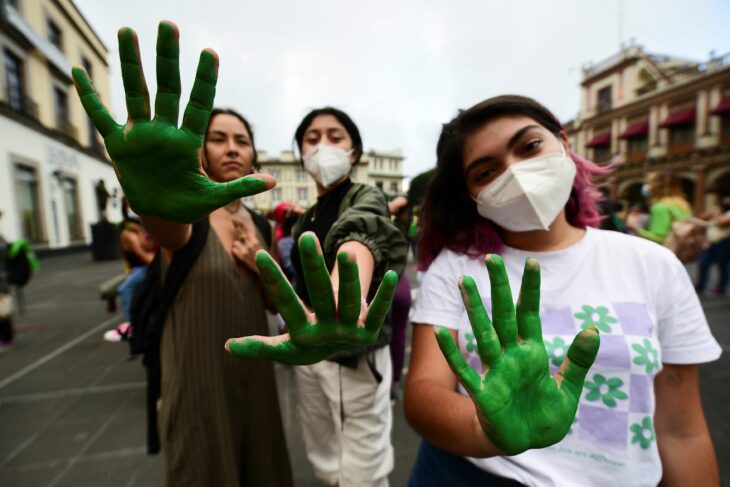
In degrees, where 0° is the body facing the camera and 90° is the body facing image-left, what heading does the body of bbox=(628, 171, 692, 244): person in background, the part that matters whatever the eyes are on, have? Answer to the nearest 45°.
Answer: approximately 90°

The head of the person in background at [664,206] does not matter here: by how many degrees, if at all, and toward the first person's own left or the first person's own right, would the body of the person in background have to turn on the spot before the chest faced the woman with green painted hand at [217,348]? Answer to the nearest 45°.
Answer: approximately 90° to the first person's own left

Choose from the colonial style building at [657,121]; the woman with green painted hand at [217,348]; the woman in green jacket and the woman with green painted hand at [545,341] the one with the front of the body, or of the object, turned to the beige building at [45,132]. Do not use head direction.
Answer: the colonial style building

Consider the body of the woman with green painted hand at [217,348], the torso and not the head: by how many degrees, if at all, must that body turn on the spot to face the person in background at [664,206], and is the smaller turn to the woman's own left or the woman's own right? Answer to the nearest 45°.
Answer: approximately 90° to the woman's own left
